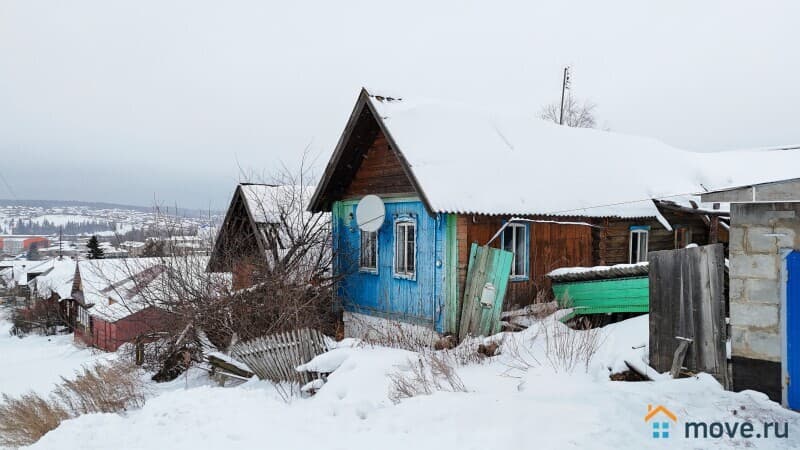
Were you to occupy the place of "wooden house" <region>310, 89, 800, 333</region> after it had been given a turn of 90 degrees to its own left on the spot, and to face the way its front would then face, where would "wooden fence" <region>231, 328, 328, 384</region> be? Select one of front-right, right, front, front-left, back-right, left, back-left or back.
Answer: right

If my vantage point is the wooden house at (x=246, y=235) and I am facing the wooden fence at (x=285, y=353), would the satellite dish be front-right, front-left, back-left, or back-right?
front-left

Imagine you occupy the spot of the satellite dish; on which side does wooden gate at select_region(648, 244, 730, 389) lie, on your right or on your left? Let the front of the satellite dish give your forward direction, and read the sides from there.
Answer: on your left

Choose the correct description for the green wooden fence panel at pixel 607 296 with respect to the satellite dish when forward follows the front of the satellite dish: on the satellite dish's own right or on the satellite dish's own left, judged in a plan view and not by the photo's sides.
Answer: on the satellite dish's own left

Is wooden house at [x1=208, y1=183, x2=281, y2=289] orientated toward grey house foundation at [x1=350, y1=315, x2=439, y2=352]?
no

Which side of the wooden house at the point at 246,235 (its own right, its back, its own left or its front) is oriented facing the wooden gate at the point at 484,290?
left

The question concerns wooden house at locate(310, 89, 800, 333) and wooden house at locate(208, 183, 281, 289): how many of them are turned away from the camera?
0

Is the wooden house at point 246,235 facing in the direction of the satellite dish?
no

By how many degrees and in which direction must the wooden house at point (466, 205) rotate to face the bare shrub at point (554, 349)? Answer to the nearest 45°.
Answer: approximately 45° to its left

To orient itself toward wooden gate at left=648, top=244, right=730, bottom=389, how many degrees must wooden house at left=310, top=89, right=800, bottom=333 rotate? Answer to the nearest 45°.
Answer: approximately 90° to its left

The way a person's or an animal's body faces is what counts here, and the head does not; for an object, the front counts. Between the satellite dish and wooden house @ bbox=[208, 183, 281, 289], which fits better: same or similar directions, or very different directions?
same or similar directions

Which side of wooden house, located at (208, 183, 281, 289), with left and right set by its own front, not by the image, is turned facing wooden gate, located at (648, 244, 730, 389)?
left

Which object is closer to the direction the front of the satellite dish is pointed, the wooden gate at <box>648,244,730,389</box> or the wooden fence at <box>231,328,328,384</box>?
the wooden fence

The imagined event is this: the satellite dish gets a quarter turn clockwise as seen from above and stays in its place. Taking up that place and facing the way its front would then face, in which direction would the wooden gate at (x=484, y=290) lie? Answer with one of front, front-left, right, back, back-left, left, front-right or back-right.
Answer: back

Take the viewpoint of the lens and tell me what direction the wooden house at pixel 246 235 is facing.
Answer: facing the viewer and to the left of the viewer

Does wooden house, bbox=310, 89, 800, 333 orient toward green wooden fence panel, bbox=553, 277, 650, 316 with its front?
no
